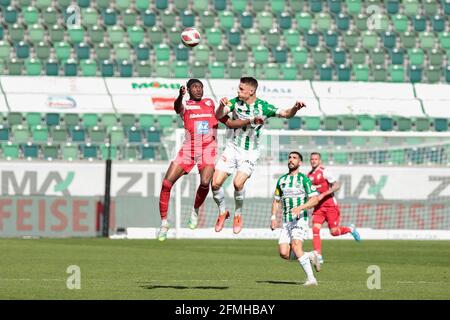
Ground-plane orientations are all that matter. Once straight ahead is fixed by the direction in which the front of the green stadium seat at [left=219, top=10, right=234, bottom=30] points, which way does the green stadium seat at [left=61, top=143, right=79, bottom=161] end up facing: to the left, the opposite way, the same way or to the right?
the same way

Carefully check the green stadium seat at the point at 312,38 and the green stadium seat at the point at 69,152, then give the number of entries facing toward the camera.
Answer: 2

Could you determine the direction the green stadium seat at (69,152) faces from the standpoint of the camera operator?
facing the viewer

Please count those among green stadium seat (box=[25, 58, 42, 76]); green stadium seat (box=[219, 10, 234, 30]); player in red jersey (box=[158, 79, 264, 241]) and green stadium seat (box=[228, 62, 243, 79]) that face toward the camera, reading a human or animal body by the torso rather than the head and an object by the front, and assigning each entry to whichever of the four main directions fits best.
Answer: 4

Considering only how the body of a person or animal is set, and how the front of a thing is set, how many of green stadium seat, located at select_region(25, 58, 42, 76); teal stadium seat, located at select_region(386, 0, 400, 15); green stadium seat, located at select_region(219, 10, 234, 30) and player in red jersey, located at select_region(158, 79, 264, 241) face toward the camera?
4

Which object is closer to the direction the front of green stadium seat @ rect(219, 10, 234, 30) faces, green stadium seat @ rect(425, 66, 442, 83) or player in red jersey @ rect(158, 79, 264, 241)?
the player in red jersey

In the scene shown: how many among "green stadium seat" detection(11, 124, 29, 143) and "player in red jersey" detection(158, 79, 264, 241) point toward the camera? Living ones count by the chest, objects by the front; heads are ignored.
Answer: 2

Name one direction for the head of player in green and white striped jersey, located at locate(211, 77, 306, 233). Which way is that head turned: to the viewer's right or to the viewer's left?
to the viewer's left

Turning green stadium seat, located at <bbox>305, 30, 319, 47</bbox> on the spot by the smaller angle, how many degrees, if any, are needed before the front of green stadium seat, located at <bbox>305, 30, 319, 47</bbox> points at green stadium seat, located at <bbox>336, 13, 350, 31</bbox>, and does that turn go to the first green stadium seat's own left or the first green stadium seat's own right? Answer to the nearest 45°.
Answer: approximately 135° to the first green stadium seat's own left

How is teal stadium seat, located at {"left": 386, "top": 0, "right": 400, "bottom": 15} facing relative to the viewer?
toward the camera

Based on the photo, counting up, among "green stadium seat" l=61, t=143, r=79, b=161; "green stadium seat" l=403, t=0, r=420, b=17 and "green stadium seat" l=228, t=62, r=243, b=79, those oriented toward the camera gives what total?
3

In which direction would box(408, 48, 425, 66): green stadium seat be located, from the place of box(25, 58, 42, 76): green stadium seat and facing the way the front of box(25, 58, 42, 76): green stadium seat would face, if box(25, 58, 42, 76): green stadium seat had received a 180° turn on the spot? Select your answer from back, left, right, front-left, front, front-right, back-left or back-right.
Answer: right

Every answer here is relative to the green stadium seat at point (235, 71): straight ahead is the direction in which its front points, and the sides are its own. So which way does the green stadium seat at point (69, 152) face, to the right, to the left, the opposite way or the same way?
the same way

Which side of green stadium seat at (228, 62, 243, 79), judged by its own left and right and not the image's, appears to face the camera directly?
front

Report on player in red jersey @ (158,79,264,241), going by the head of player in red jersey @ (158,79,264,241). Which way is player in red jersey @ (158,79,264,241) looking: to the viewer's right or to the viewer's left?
to the viewer's right
